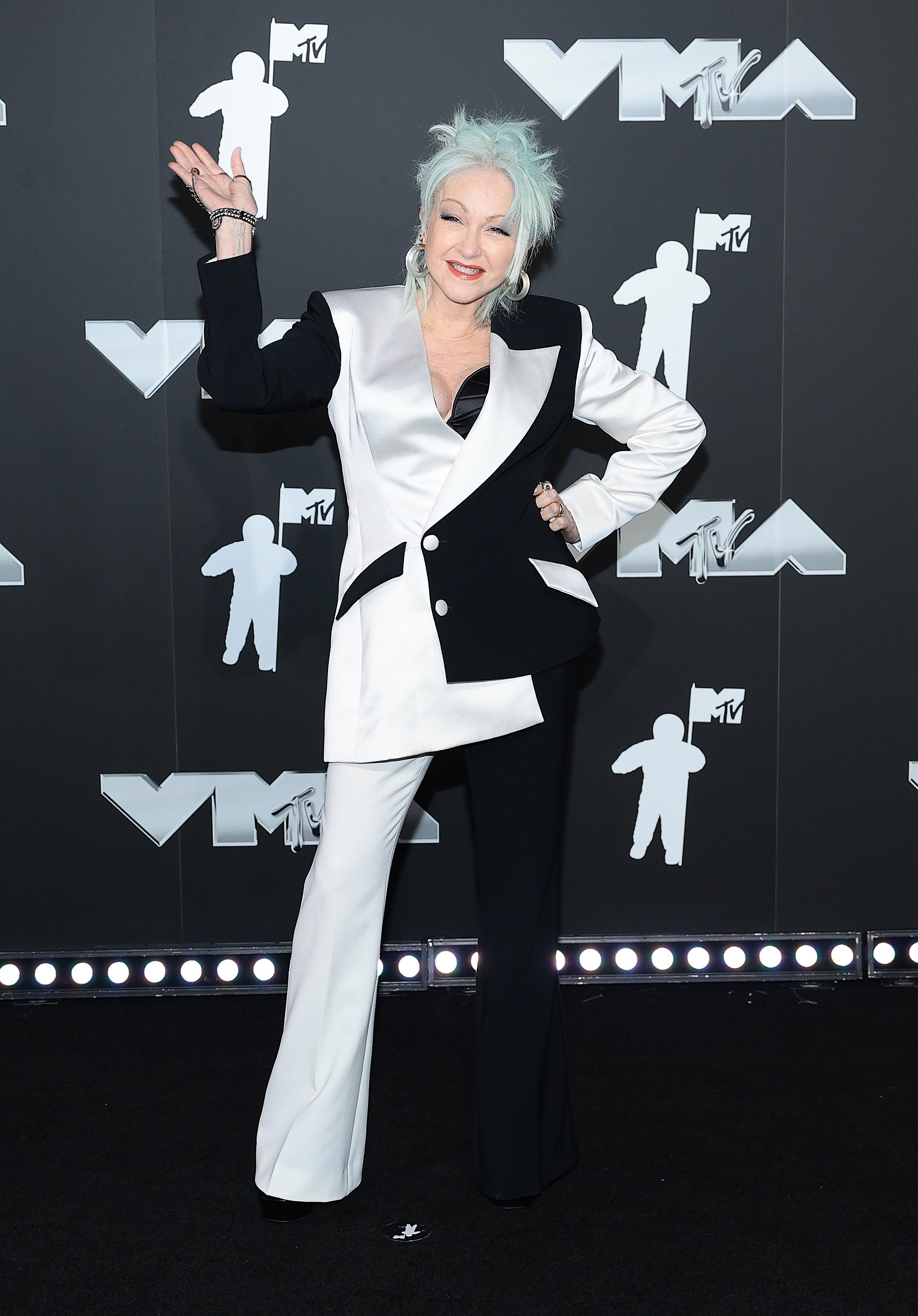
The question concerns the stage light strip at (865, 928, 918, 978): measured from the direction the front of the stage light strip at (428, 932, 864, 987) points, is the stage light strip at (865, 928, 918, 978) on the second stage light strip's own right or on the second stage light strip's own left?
on the second stage light strip's own left

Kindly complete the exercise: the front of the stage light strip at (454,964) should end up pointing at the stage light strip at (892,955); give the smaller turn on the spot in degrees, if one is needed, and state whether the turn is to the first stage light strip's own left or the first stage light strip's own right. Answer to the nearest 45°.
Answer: approximately 90° to the first stage light strip's own left

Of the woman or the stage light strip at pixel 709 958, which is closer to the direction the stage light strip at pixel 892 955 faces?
the woman

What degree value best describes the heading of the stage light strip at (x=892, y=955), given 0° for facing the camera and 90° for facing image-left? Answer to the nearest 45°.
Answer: approximately 0°
